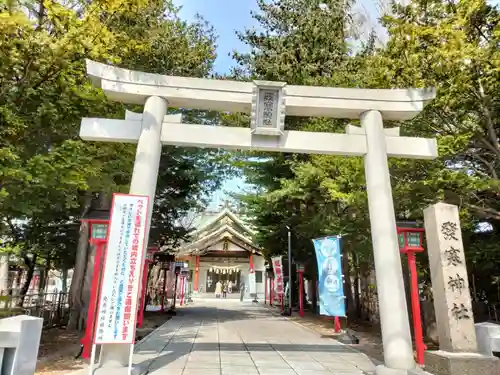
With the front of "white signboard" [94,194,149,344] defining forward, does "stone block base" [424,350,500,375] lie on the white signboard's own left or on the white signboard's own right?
on the white signboard's own left

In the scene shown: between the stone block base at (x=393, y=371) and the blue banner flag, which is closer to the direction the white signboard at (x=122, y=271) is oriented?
the stone block base

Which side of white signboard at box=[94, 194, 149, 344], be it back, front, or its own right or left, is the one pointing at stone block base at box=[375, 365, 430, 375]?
left

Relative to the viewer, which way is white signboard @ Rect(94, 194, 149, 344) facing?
toward the camera

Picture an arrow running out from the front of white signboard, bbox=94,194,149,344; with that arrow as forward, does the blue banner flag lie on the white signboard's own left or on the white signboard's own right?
on the white signboard's own left

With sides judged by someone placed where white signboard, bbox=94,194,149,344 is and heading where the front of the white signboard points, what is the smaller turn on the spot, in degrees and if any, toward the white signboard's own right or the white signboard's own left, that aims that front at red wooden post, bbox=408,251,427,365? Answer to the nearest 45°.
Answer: approximately 90° to the white signboard's own left

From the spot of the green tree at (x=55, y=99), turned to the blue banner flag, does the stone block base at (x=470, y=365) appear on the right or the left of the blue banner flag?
right

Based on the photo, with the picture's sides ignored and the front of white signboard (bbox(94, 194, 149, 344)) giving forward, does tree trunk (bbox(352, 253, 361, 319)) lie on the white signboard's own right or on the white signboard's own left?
on the white signboard's own left

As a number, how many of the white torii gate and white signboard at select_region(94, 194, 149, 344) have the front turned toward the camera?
2

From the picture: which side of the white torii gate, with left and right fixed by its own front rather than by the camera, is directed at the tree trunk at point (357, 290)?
back

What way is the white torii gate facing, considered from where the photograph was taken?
facing the viewer
